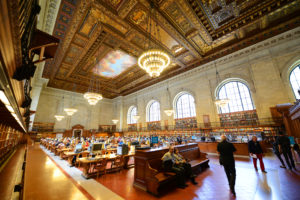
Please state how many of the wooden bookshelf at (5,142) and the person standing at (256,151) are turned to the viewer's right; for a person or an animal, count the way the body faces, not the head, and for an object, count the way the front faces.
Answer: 1

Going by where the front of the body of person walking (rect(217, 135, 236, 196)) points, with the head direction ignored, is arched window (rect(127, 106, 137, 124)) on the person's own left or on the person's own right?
on the person's own left

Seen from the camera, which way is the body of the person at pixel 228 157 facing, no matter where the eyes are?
away from the camera

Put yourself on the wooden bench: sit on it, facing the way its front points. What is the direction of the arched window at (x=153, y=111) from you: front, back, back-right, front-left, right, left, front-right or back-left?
back-left

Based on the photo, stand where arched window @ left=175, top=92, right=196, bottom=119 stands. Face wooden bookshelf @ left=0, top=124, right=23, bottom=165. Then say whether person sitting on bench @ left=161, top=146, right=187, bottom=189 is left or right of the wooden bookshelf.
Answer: left

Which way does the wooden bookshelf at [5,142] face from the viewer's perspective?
to the viewer's right
